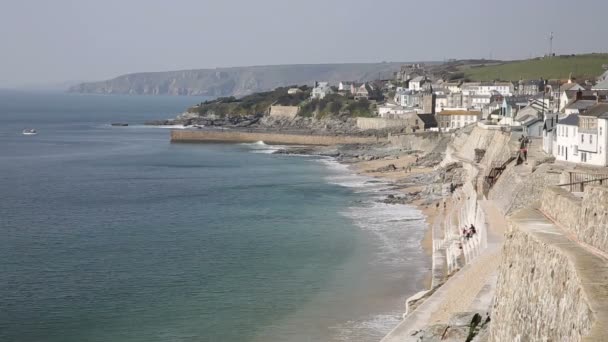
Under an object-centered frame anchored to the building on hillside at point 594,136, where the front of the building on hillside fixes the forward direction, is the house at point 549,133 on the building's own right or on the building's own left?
on the building's own right

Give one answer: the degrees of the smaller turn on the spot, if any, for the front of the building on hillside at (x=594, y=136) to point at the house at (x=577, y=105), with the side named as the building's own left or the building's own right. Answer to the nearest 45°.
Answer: approximately 135° to the building's own right

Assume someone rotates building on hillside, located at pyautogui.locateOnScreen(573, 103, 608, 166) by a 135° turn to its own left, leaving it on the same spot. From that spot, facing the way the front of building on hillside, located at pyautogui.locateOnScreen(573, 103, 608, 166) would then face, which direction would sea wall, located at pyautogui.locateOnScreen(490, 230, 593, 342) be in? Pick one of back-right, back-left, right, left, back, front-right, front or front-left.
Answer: right

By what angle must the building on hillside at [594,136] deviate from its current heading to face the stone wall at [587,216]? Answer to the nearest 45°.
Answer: approximately 45° to its left

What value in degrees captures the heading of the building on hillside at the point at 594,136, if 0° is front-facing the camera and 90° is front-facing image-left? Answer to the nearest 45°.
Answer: approximately 45°

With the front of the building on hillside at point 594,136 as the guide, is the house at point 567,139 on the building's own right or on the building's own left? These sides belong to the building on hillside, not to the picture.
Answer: on the building's own right

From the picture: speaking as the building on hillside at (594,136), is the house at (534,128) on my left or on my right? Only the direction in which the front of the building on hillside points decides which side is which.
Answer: on my right

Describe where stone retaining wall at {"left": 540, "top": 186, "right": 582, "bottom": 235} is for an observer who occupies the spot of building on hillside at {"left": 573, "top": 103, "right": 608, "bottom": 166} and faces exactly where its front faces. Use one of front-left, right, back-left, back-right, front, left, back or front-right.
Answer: front-left
